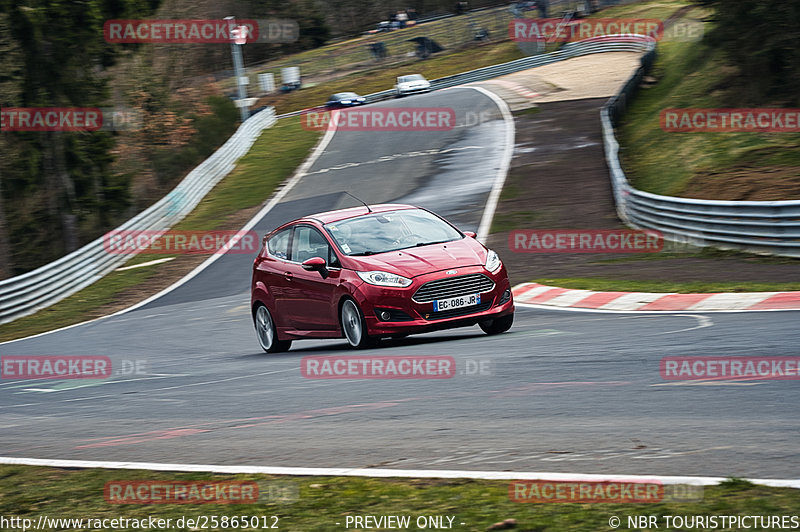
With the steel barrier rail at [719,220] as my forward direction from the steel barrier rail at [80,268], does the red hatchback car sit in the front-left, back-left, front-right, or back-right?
front-right

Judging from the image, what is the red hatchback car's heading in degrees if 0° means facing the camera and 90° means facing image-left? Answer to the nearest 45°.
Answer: approximately 315°

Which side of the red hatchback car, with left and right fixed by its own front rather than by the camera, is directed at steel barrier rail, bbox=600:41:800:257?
left
